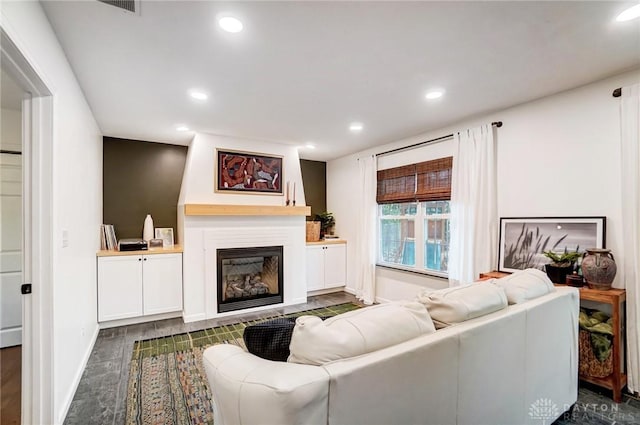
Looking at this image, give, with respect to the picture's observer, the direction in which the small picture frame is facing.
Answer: facing the viewer

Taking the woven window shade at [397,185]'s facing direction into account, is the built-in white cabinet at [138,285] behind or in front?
in front

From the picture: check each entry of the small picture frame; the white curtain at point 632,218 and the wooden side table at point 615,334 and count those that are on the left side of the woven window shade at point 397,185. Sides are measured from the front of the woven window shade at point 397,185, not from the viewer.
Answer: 2

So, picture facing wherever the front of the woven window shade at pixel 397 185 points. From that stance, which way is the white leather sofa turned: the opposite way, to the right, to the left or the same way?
to the right

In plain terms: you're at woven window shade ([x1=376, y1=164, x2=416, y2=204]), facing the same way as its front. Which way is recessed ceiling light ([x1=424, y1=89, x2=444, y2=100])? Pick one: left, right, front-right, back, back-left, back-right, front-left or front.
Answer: front-left

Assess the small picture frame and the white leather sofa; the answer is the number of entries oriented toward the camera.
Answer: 1

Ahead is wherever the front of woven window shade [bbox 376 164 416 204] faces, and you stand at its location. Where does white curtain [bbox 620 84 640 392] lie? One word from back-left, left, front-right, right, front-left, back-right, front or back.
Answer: left

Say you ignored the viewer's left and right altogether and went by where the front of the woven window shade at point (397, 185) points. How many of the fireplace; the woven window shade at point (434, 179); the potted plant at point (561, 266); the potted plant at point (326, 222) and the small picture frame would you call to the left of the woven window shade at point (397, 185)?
2

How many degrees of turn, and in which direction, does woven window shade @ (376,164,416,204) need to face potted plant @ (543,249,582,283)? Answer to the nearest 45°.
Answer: approximately 90° to its left

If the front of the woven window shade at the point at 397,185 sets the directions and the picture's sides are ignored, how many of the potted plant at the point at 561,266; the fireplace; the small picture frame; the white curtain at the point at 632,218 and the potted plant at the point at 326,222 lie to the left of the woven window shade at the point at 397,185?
2

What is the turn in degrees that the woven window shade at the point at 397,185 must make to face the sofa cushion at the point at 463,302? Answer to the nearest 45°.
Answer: approximately 45° to its left

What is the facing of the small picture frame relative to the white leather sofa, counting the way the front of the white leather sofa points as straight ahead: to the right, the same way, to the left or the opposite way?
the opposite way

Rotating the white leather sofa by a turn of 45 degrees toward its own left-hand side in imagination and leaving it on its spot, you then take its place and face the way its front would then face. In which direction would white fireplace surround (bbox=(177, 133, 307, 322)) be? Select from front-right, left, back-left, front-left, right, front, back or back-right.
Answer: front-right

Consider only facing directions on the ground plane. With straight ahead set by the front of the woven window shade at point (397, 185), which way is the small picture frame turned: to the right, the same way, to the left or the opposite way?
to the left

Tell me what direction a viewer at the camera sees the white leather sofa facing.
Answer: facing away from the viewer and to the left of the viewer

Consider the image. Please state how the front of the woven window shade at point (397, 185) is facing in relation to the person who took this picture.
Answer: facing the viewer and to the left of the viewer

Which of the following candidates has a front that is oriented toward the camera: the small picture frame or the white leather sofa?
the small picture frame

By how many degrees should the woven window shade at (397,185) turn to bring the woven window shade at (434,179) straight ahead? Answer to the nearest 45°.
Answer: approximately 90° to its left

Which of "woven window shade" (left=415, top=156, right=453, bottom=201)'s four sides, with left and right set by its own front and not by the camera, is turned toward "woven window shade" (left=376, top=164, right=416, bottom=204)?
right
